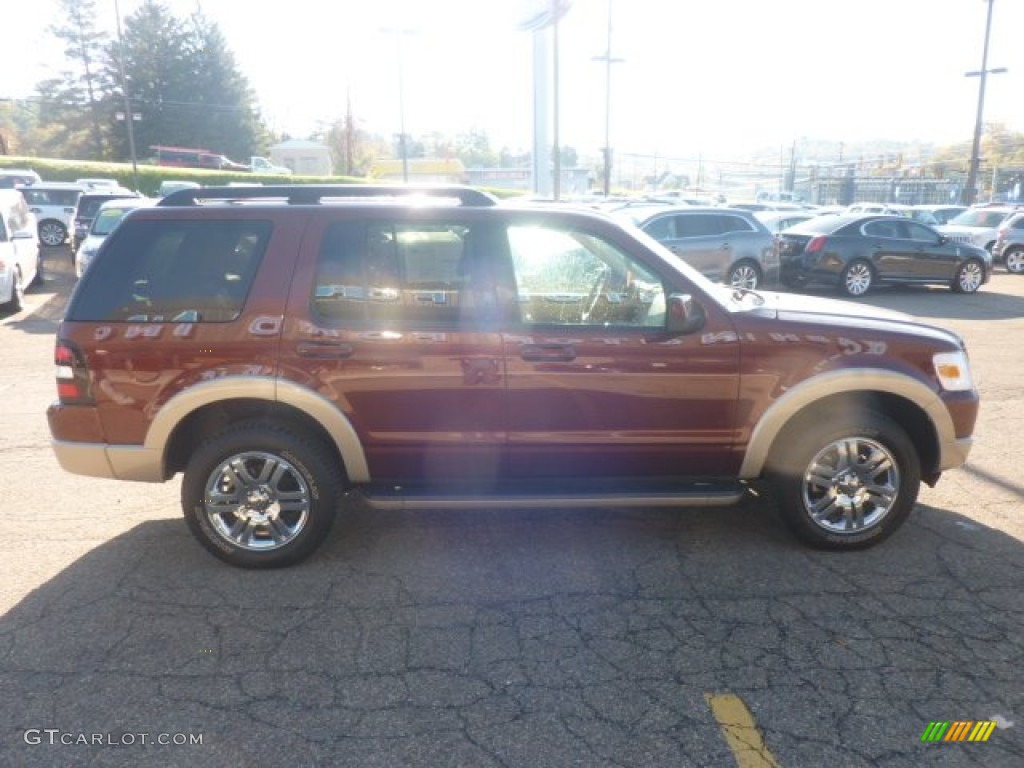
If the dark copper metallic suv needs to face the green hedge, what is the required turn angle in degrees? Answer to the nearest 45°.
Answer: approximately 135° to its left

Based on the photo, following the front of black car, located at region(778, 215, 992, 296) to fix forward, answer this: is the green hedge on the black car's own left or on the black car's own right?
on the black car's own left

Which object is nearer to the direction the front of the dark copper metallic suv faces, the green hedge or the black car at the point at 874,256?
the black car

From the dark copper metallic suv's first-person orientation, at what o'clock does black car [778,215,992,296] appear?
The black car is roughly at 10 o'clock from the dark copper metallic suv.

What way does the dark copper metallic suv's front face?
to the viewer's right

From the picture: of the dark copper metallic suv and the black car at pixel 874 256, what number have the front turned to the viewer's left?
0

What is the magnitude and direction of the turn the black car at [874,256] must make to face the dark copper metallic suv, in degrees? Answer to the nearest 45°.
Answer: approximately 135° to its right

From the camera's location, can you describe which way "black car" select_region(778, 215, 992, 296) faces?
facing away from the viewer and to the right of the viewer
